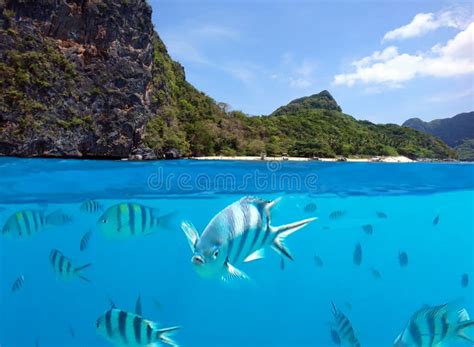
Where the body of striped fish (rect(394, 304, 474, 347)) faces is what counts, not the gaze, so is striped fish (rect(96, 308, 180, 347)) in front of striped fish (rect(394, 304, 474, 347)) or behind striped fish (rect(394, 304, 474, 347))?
in front

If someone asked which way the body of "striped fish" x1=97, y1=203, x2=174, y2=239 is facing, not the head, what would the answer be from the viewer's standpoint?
to the viewer's left

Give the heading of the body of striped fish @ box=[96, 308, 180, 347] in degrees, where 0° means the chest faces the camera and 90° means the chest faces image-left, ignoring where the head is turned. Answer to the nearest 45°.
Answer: approximately 90°

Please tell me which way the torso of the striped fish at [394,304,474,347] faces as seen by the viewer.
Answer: to the viewer's left

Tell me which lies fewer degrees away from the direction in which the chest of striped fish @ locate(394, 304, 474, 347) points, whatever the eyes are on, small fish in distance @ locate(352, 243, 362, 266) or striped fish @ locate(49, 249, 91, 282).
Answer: the striped fish

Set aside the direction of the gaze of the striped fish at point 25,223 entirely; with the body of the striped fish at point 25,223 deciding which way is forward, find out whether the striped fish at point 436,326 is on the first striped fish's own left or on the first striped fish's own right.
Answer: on the first striped fish's own left

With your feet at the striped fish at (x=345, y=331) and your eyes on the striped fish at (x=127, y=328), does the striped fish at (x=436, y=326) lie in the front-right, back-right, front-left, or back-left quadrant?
back-left

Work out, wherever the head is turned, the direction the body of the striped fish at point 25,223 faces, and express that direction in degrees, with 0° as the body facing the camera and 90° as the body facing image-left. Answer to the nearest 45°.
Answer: approximately 90°

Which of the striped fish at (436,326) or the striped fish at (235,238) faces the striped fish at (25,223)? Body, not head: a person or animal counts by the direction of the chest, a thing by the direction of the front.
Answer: the striped fish at (436,326)

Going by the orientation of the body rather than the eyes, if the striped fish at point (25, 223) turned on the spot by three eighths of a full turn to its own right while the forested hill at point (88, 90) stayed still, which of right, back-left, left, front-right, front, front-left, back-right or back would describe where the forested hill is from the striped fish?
front-left
